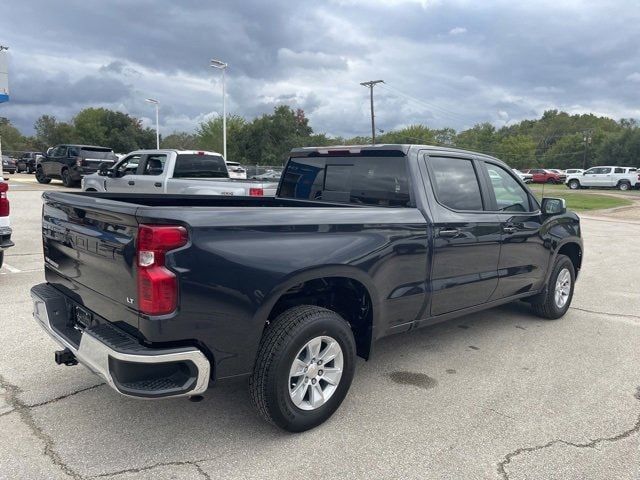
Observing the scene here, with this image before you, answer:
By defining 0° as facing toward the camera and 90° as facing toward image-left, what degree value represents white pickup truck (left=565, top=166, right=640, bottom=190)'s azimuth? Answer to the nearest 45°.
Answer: approximately 90°

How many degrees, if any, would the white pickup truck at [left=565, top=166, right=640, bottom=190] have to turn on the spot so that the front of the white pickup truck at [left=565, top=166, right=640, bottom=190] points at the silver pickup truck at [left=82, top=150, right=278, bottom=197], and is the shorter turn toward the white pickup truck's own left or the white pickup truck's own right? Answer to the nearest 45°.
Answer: approximately 90° to the white pickup truck's own left

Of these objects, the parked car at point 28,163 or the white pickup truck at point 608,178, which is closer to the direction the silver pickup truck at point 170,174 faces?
the parked car

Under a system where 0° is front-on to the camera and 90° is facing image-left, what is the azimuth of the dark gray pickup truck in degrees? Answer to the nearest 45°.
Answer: approximately 225°

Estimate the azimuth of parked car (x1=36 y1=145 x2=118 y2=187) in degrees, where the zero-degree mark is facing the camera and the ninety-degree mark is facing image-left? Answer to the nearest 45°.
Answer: approximately 135°

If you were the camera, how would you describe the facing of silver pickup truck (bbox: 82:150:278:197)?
facing away from the viewer and to the left of the viewer

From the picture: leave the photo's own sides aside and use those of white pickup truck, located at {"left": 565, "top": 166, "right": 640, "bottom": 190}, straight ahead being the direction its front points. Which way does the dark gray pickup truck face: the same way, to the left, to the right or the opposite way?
to the right

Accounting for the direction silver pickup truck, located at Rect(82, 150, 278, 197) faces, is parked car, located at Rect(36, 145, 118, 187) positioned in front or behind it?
in front

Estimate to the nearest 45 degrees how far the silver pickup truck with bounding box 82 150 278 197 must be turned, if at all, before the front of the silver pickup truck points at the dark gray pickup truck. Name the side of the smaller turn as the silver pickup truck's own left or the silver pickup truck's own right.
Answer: approximately 135° to the silver pickup truck's own left

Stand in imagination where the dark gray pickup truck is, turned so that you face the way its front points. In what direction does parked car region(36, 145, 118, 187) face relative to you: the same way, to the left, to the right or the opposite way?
to the left

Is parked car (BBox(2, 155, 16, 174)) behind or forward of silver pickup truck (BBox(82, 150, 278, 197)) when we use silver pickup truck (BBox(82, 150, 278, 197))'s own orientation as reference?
forward

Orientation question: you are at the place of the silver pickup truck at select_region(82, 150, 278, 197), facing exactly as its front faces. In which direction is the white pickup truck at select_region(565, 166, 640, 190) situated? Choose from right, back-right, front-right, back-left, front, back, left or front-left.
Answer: right
